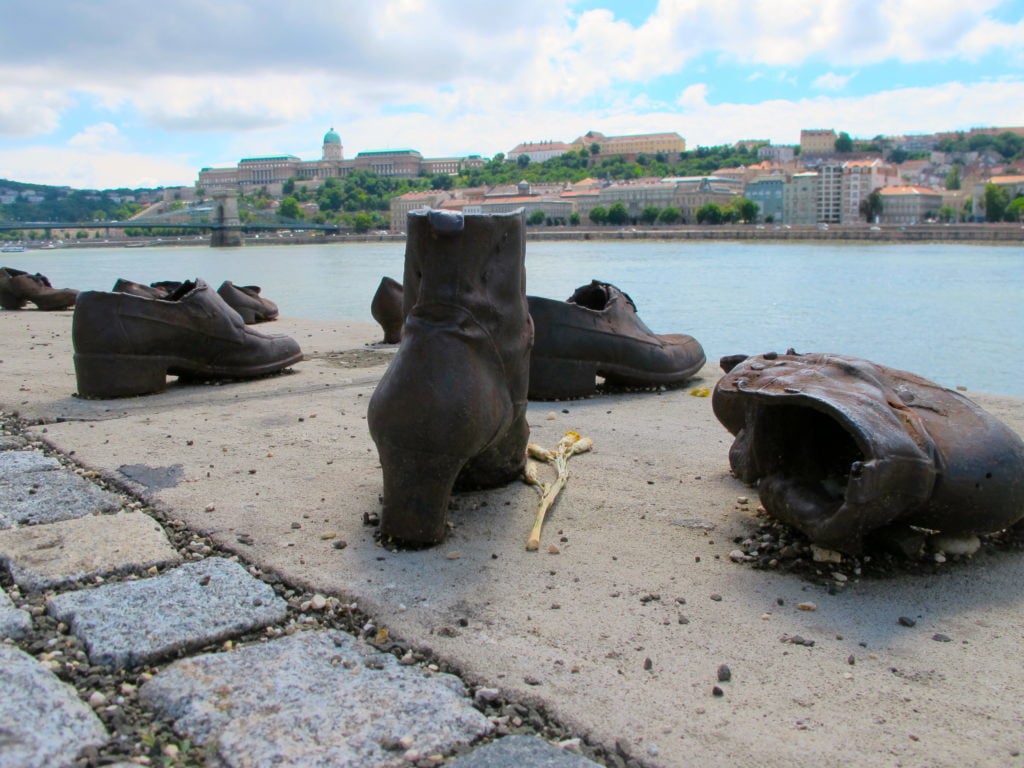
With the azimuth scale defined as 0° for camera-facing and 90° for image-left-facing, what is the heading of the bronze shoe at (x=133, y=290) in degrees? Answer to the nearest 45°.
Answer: approximately 270°

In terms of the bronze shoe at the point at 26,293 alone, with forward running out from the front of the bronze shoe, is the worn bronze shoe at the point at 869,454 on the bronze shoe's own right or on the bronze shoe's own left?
on the bronze shoe's own right

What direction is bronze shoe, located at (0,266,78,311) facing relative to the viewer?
to the viewer's right

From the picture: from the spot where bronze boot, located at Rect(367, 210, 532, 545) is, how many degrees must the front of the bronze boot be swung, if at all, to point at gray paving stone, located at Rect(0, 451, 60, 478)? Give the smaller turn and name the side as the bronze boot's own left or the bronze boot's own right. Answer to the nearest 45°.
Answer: approximately 90° to the bronze boot's own left

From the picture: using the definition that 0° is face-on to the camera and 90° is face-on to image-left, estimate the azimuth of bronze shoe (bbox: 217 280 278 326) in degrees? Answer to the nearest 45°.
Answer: approximately 270°

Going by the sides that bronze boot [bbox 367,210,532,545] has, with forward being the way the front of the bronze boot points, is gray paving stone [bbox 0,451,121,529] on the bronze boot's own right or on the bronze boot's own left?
on the bronze boot's own left

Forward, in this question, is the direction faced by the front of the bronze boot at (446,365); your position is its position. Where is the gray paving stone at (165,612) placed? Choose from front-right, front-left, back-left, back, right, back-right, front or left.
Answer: back

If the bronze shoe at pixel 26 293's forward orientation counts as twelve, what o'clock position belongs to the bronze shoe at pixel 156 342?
the bronze shoe at pixel 156 342 is roughly at 3 o'clock from the bronze shoe at pixel 26 293.

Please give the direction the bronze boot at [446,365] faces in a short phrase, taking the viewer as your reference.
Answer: facing away from the viewer and to the right of the viewer
